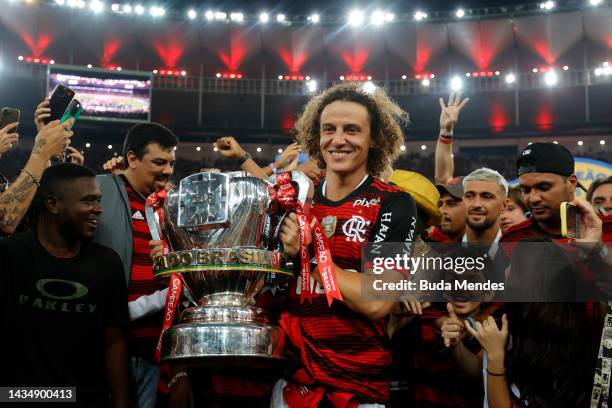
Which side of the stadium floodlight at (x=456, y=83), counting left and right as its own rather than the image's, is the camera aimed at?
front

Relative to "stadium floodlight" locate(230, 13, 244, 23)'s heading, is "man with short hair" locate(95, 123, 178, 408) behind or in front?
in front

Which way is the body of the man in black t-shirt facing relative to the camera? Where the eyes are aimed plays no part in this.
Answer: toward the camera

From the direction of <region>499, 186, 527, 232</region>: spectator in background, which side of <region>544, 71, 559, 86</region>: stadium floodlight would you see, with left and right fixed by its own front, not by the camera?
front

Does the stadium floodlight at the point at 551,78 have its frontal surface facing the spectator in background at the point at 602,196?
yes

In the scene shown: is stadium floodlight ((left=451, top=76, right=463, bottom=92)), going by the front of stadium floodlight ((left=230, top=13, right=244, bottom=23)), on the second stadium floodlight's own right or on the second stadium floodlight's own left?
on the second stadium floodlight's own left

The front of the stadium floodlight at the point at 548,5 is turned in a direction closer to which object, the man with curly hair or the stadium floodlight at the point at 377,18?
the man with curly hair

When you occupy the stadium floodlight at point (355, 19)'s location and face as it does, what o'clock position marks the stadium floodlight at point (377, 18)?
the stadium floodlight at point (377, 18) is roughly at 9 o'clock from the stadium floodlight at point (355, 19).

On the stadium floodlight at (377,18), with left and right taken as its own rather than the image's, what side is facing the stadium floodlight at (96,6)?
right

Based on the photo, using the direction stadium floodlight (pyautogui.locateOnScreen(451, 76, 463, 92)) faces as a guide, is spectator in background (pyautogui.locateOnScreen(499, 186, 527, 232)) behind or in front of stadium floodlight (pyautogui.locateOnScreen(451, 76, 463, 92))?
in front

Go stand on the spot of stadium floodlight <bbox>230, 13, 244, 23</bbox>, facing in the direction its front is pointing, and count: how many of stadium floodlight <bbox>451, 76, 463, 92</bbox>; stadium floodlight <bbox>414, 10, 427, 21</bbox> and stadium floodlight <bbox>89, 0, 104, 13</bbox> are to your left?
2

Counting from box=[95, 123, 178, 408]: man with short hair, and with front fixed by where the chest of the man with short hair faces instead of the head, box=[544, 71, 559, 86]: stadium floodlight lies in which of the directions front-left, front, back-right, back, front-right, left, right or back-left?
left

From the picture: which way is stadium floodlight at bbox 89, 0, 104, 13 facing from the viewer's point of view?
toward the camera

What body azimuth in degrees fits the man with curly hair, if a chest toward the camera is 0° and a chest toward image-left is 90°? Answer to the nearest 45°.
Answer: approximately 45°

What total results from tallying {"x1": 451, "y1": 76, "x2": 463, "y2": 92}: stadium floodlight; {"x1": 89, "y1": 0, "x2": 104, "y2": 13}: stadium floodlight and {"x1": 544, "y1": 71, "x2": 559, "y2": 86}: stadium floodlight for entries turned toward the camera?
3

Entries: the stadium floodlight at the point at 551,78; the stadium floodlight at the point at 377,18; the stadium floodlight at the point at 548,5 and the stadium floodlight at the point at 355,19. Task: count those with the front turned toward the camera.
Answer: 4

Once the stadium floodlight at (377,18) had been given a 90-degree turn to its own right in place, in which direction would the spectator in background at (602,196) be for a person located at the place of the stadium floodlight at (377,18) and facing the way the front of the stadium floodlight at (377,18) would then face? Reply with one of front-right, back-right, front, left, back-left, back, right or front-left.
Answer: left

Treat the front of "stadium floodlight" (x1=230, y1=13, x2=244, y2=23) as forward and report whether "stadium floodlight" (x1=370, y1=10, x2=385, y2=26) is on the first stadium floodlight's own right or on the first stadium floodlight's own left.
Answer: on the first stadium floodlight's own left

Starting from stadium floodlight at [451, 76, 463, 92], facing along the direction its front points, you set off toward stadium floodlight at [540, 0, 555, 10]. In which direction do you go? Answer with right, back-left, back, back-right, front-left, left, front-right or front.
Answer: left
